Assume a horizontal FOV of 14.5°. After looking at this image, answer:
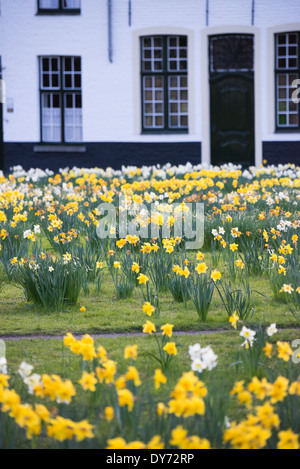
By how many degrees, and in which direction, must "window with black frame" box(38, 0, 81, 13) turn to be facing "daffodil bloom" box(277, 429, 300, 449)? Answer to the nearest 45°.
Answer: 0° — it already faces it

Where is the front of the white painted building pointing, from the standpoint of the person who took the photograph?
facing the viewer

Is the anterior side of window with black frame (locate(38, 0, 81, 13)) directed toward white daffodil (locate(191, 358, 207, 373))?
yes

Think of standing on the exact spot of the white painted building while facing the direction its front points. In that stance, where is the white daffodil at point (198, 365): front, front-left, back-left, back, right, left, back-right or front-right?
front

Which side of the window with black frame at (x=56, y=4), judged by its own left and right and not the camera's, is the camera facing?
front

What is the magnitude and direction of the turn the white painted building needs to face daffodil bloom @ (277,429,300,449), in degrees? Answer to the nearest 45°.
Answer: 0° — it already faces it
